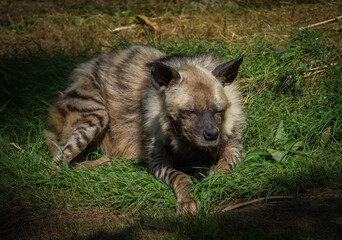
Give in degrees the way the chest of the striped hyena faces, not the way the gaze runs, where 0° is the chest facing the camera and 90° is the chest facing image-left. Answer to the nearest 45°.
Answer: approximately 315°

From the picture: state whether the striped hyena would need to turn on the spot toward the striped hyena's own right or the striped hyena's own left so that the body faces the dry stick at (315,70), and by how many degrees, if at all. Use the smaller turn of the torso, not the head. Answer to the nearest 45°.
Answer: approximately 45° to the striped hyena's own left
